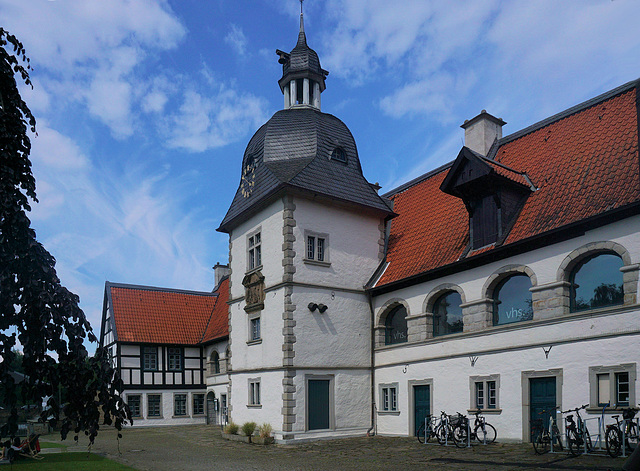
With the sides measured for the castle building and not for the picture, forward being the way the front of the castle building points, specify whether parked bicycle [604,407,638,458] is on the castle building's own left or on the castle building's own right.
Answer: on the castle building's own left

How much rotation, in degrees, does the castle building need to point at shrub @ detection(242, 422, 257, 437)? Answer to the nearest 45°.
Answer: approximately 45° to its right

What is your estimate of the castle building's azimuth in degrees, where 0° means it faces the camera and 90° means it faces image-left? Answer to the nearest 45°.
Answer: approximately 45°
